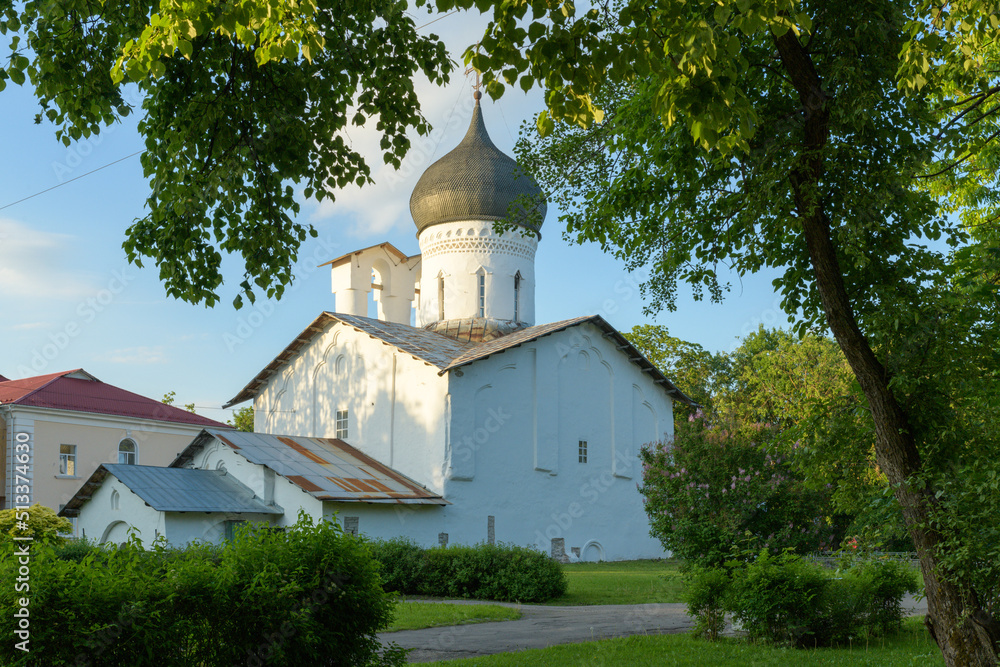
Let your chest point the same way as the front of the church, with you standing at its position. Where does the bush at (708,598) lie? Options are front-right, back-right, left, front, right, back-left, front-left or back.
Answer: front-left

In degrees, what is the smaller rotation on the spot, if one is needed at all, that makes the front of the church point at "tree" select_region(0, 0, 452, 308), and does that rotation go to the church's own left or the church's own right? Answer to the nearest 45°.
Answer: approximately 45° to the church's own left

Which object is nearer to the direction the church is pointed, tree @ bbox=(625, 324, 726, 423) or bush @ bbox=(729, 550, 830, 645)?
the bush

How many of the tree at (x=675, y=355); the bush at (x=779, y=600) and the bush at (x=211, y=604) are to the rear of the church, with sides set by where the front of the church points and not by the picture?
1

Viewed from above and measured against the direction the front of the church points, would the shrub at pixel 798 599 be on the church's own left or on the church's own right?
on the church's own left

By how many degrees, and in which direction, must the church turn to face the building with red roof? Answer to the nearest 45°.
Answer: approximately 45° to its right

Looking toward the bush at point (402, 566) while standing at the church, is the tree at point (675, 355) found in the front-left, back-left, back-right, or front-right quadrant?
back-left

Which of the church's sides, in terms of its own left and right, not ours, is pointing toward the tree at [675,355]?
back

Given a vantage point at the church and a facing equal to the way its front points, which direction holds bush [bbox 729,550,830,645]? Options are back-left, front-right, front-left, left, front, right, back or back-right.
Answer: front-left

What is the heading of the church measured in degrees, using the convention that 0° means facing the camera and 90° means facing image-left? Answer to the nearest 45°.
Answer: approximately 45°

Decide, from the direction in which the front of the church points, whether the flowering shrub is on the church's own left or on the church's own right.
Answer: on the church's own left

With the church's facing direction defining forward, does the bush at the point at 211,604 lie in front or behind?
in front
